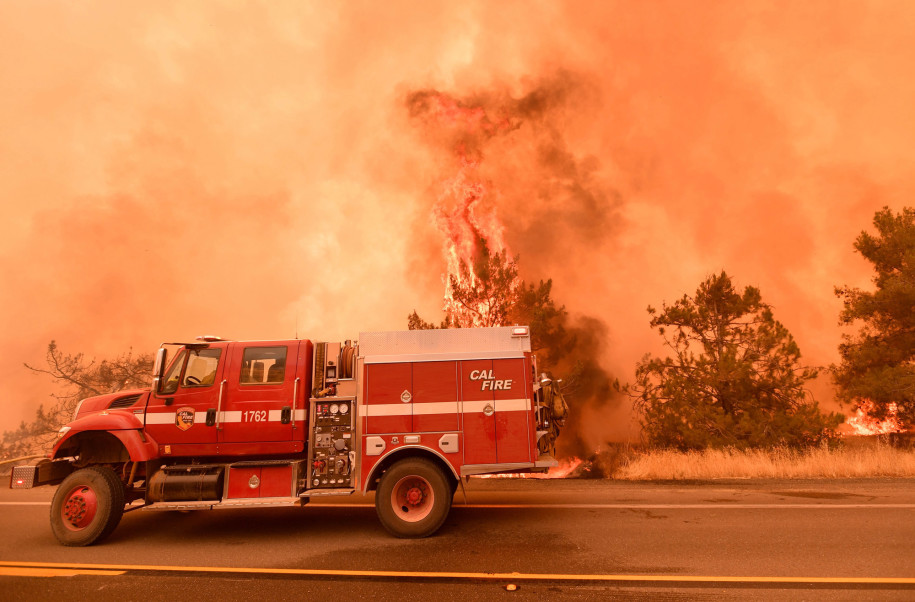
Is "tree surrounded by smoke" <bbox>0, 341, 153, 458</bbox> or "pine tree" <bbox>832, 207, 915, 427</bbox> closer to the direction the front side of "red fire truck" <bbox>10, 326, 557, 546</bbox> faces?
the tree surrounded by smoke

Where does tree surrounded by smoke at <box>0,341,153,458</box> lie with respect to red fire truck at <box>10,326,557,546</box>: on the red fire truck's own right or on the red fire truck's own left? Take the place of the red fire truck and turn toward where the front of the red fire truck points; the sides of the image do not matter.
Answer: on the red fire truck's own right

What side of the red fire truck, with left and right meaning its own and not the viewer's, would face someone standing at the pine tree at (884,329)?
back

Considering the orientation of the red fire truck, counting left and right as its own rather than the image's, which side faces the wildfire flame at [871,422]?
back

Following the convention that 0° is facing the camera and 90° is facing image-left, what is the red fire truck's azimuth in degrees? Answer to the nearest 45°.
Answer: approximately 90°

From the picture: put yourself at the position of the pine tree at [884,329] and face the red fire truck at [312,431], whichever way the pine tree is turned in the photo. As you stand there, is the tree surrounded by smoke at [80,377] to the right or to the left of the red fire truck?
right

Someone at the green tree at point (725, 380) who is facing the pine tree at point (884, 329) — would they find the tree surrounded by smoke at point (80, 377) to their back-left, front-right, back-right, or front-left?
back-left
